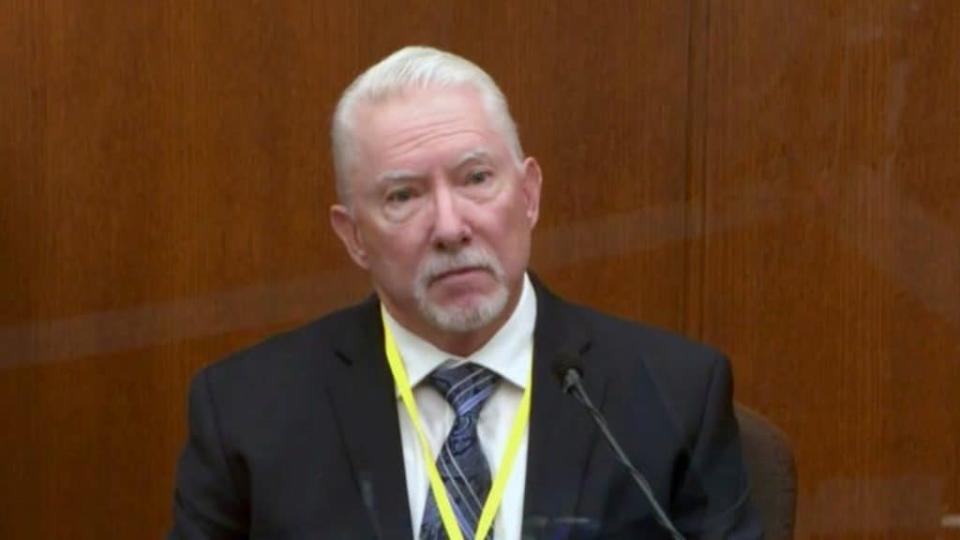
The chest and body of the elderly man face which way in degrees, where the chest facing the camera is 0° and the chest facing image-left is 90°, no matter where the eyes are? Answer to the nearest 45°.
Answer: approximately 0°

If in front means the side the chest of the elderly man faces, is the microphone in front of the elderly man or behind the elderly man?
in front
